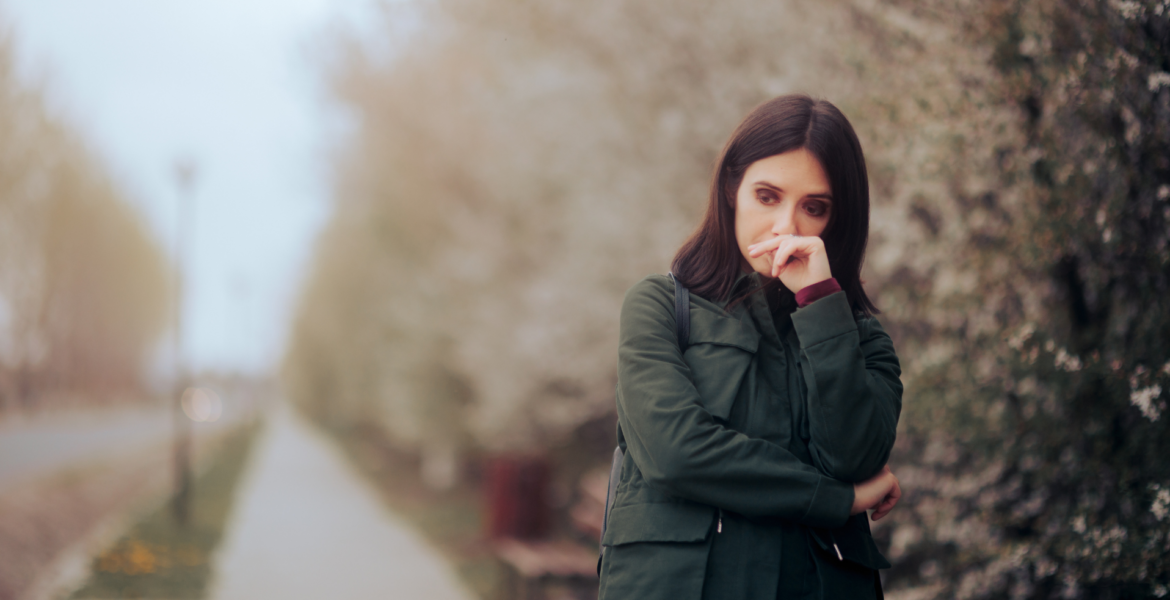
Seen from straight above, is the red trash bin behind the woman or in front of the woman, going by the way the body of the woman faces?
behind

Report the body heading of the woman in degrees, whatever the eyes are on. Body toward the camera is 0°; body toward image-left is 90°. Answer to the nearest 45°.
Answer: approximately 315°
